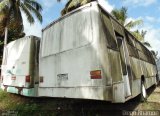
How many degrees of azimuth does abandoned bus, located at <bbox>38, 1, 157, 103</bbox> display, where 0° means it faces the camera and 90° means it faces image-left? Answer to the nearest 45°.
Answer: approximately 225°

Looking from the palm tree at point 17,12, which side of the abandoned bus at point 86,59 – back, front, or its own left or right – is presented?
left
